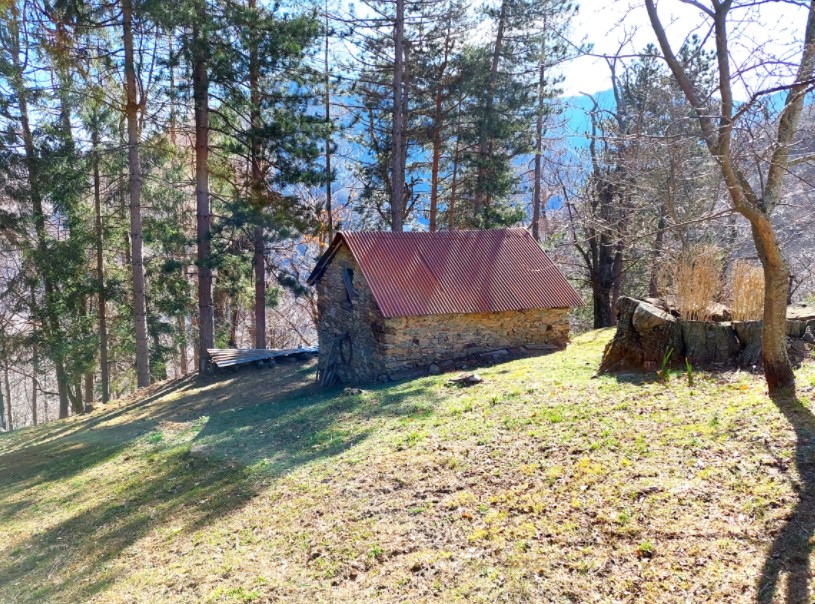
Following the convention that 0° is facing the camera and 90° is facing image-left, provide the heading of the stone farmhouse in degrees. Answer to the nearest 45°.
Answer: approximately 45°

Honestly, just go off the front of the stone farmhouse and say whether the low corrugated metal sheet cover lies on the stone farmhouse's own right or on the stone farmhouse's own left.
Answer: on the stone farmhouse's own right

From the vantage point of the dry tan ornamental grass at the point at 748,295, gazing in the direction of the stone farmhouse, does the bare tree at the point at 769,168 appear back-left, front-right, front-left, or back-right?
back-left

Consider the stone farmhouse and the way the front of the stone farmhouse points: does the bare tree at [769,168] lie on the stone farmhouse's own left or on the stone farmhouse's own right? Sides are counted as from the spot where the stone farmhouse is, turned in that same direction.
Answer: on the stone farmhouse's own left
